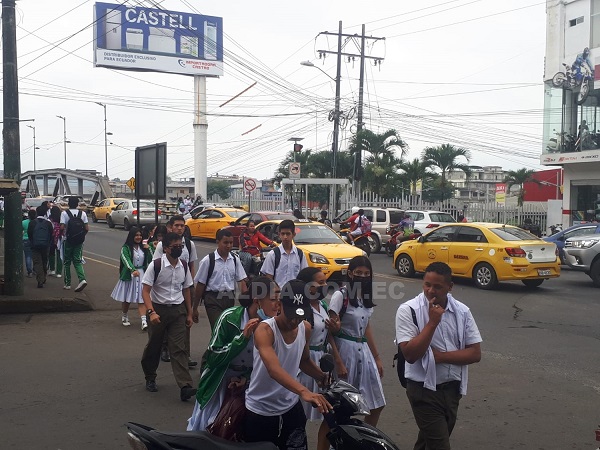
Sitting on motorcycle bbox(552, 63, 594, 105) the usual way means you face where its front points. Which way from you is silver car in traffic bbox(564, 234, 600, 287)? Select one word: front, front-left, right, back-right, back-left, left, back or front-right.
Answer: front-right

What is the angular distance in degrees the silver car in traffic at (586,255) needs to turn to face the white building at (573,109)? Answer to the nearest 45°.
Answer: approximately 135° to its right

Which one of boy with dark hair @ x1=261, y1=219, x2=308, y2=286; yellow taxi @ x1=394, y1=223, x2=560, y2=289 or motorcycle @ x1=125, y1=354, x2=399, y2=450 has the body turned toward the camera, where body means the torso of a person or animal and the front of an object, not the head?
the boy with dark hair

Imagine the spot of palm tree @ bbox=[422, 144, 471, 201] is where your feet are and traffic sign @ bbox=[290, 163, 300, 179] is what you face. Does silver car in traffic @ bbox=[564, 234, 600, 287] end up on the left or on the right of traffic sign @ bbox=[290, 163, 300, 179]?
left

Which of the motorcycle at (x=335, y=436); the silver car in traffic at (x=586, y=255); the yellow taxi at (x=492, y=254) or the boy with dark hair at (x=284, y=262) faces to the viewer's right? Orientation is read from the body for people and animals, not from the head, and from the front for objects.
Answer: the motorcycle

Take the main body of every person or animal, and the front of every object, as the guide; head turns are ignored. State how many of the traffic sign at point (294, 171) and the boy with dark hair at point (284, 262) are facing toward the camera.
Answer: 2

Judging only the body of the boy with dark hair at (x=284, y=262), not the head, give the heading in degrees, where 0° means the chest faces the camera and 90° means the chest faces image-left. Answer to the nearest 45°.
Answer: approximately 0°

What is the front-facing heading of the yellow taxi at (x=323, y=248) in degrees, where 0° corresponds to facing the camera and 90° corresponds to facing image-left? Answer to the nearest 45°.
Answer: approximately 315°

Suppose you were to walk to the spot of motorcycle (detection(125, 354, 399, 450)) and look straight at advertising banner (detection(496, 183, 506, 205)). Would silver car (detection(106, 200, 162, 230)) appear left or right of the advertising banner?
left

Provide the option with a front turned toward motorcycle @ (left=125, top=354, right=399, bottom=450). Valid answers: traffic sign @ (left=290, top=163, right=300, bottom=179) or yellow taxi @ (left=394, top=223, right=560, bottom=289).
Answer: the traffic sign

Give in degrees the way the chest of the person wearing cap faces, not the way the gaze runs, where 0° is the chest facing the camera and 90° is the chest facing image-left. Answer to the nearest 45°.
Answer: approximately 315°

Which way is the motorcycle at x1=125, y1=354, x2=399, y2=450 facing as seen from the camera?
to the viewer's right

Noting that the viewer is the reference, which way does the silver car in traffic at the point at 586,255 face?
facing the viewer and to the left of the viewer
